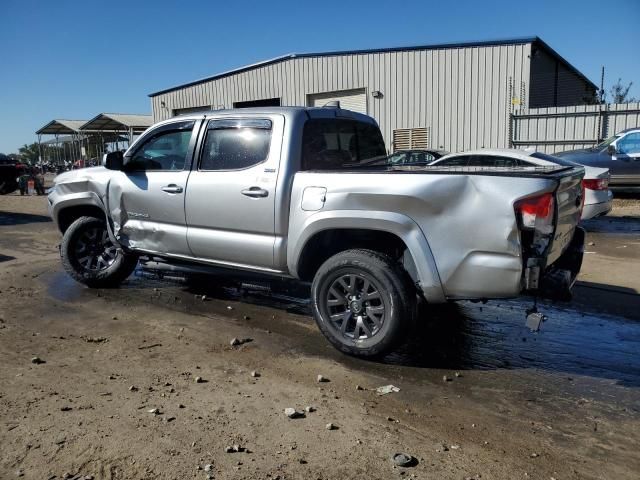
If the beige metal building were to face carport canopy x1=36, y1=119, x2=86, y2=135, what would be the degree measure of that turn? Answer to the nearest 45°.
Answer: approximately 90° to its right

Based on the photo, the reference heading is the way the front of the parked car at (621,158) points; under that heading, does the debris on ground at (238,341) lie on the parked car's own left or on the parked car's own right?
on the parked car's own left

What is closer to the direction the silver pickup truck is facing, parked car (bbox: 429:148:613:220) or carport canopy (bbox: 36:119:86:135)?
the carport canopy

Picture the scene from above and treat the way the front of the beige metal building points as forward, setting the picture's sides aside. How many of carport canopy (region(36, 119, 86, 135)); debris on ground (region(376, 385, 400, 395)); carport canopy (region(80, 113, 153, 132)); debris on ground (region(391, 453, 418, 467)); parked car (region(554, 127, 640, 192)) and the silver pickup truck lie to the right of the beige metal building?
2

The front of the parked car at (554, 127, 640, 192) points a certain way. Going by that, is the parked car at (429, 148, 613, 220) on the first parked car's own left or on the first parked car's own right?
on the first parked car's own left

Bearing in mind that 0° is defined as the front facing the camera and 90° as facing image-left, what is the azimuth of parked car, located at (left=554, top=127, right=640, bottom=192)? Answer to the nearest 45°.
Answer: approximately 90°

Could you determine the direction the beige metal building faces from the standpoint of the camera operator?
facing the viewer and to the left of the viewer

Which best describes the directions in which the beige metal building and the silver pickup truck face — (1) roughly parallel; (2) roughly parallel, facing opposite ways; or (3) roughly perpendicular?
roughly perpendicular

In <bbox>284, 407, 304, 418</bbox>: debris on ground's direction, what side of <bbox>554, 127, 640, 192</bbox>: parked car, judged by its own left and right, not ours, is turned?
left

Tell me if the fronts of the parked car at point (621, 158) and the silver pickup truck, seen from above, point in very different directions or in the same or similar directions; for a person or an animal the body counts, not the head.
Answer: same or similar directions

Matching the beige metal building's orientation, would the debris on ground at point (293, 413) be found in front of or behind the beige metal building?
in front

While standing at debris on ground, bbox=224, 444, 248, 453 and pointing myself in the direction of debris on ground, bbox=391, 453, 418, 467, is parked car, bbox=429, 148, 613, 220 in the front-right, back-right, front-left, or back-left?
front-left

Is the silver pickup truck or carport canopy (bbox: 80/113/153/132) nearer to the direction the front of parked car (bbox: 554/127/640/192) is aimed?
the carport canopy

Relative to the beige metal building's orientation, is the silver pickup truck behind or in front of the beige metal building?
in front

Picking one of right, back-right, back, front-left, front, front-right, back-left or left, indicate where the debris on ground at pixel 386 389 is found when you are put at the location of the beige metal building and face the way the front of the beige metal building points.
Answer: front-left

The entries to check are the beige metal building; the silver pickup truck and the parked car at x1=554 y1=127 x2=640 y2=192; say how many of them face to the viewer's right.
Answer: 0
